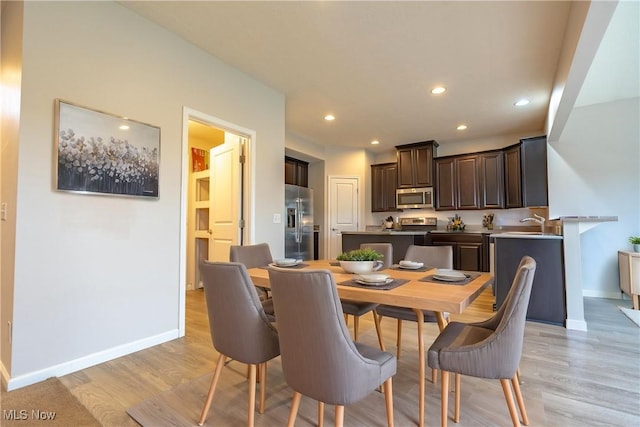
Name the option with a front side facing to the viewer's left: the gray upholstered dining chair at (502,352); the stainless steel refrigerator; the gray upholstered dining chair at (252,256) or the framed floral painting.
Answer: the gray upholstered dining chair at (502,352)

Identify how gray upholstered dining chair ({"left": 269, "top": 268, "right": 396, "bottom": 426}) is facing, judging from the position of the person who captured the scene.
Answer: facing away from the viewer and to the right of the viewer

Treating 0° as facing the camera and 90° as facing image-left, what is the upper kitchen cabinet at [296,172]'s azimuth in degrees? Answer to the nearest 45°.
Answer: approximately 315°

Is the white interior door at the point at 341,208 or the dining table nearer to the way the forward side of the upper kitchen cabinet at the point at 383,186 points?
the dining table

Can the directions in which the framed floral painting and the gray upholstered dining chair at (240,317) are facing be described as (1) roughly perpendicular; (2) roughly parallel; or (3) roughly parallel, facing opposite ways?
roughly perpendicular

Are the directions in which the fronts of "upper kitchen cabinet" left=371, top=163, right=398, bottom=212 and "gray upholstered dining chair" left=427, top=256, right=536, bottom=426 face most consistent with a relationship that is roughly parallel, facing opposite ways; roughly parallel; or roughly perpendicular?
roughly perpendicular

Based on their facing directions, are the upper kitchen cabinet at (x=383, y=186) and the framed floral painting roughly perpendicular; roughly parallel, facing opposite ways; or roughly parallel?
roughly perpendicular
